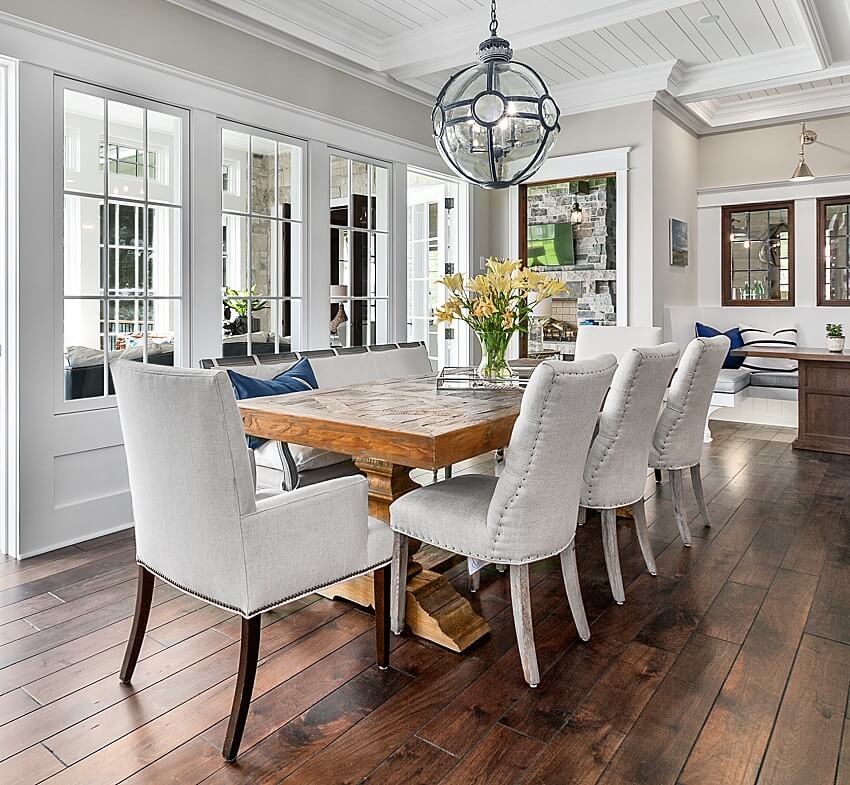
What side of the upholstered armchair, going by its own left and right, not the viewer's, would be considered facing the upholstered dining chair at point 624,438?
front

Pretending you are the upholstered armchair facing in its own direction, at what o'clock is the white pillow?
The white pillow is roughly at 12 o'clock from the upholstered armchair.

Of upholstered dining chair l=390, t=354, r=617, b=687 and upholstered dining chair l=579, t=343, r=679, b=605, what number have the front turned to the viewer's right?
0

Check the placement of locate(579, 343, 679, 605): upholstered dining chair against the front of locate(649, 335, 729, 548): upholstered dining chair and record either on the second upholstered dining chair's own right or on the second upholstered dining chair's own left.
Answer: on the second upholstered dining chair's own left

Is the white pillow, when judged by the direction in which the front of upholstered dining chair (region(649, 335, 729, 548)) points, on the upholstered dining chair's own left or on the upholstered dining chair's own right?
on the upholstered dining chair's own right

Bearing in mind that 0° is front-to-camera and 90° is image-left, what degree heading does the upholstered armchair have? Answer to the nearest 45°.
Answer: approximately 225°

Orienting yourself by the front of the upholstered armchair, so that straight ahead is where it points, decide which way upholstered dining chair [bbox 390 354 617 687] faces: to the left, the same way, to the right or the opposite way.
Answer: to the left

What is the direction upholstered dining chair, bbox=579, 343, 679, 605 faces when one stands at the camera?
facing away from the viewer and to the left of the viewer

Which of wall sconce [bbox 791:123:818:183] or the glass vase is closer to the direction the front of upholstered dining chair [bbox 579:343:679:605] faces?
the glass vase

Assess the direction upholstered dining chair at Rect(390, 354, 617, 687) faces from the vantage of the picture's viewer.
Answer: facing away from the viewer and to the left of the viewer

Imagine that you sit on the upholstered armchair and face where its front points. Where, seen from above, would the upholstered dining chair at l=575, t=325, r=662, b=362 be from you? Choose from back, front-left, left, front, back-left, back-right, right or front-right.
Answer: front

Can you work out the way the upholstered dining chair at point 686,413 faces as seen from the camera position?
facing away from the viewer and to the left of the viewer
